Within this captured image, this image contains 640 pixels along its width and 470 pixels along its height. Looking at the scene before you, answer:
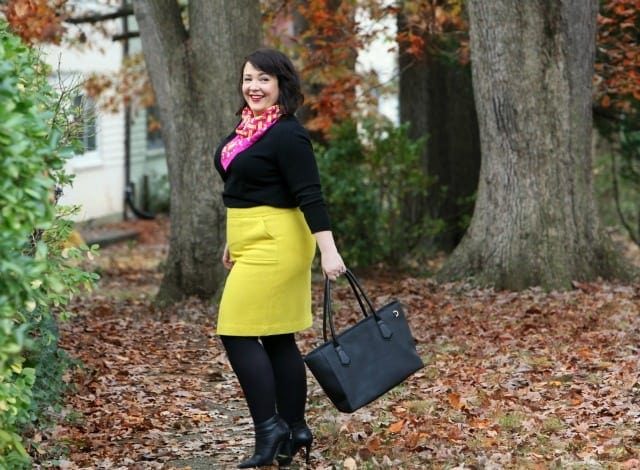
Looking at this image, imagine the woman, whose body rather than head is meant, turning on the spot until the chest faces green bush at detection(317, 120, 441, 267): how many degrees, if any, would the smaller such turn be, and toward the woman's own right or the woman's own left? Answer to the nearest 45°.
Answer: approximately 135° to the woman's own right

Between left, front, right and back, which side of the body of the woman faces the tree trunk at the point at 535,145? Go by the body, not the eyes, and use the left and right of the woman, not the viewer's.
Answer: back

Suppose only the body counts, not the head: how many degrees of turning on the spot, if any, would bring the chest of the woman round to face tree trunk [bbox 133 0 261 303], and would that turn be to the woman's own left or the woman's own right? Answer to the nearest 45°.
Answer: approximately 135° to the woman's own right

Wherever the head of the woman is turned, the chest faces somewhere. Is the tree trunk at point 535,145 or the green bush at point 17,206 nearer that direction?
the green bush

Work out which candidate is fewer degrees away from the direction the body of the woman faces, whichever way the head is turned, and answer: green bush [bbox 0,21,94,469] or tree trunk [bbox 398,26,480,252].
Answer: the green bush

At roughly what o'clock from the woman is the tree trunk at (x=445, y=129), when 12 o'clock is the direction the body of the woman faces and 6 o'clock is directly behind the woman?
The tree trunk is roughly at 5 o'clock from the woman.

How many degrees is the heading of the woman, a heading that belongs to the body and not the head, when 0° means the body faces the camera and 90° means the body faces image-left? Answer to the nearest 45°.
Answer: approximately 45°

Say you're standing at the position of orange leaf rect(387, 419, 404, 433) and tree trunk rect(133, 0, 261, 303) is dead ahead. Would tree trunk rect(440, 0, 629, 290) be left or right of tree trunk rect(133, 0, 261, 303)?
right
